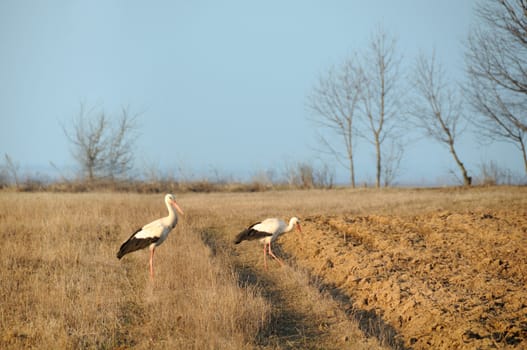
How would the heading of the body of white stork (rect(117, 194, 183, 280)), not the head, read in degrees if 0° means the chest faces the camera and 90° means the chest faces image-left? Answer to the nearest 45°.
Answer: approximately 270°
